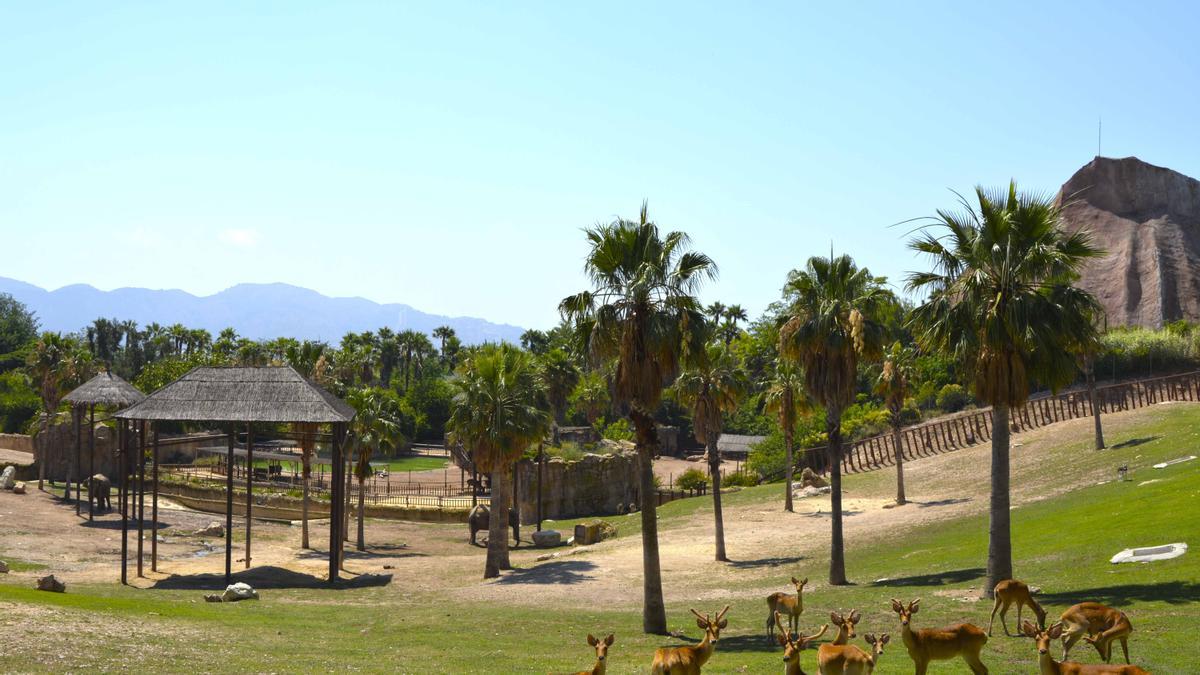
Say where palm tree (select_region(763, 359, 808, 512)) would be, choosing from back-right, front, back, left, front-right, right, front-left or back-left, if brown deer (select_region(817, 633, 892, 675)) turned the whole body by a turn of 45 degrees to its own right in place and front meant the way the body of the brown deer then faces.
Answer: back-left

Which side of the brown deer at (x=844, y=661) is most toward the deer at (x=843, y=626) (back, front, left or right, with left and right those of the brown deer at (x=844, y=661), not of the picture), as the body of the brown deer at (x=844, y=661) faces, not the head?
left

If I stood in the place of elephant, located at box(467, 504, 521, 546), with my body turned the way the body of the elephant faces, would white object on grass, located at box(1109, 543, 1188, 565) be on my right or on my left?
on my left

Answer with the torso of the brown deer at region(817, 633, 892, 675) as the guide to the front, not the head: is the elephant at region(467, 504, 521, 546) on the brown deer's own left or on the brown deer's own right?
on the brown deer's own left

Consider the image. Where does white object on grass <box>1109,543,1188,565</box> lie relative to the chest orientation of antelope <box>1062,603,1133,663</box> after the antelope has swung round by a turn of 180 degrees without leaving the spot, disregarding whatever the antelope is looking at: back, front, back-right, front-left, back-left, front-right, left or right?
left

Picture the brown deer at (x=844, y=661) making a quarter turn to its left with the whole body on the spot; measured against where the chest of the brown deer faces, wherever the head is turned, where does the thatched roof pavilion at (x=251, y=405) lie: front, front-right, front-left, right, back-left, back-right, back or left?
front-left

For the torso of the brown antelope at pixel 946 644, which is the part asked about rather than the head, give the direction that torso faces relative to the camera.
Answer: to the viewer's left

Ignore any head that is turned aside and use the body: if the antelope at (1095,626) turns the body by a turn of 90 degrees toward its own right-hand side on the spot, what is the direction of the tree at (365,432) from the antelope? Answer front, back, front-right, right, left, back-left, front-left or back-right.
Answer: front-left

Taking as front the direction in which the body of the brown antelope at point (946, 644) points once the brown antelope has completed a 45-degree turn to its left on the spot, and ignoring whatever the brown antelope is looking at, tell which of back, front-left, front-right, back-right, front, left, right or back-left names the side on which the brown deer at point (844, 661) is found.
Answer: front

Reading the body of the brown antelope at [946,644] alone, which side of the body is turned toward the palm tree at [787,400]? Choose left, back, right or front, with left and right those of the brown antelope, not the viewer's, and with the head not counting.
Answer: right

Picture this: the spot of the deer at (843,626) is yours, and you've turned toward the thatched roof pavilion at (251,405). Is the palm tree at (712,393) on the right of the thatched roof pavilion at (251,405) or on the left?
right

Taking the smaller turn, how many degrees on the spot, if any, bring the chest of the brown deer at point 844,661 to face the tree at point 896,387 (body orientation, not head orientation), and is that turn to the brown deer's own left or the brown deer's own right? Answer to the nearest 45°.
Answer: approximately 90° to the brown deer's own left

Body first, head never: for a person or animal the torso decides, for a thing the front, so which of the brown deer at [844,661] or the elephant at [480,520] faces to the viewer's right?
the brown deer

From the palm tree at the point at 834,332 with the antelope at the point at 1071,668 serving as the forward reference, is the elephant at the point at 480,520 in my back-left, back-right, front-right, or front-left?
back-right

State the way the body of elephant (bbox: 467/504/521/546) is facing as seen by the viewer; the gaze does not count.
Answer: to the viewer's left
